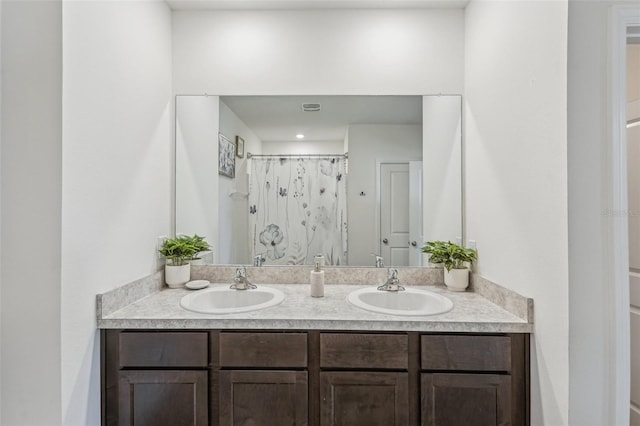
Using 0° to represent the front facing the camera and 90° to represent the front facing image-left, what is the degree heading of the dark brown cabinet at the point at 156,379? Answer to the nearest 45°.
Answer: approximately 0°

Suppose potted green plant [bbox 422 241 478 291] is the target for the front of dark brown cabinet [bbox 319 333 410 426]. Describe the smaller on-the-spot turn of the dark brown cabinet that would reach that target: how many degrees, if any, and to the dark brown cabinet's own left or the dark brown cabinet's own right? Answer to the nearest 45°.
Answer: approximately 135° to the dark brown cabinet's own left

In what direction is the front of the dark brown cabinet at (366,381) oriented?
toward the camera

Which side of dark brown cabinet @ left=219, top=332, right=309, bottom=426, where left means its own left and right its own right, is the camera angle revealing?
front

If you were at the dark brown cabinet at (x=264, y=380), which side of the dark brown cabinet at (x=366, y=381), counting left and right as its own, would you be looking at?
right

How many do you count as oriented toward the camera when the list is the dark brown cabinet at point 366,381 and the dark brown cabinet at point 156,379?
2

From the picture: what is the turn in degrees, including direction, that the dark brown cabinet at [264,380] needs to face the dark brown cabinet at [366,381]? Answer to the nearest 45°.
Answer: approximately 90° to its left

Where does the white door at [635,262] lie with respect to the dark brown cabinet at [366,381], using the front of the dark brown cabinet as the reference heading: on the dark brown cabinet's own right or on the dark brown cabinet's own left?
on the dark brown cabinet's own left

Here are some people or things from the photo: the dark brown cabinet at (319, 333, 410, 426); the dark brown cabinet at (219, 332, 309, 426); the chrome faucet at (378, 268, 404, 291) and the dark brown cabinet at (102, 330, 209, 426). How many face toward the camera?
4

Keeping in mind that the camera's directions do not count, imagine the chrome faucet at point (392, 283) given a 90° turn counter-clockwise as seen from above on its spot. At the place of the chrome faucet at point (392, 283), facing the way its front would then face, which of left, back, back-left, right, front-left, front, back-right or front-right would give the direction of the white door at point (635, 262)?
front

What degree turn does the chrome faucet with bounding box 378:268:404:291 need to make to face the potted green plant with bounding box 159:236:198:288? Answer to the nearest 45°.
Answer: approximately 90° to its right

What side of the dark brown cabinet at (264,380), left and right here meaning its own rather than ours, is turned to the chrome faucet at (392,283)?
left
